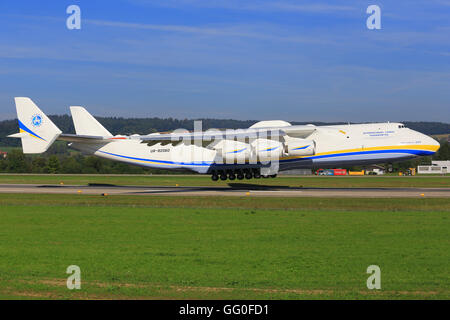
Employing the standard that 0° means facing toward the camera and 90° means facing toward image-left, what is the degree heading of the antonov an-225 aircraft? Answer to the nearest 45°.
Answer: approximately 270°
